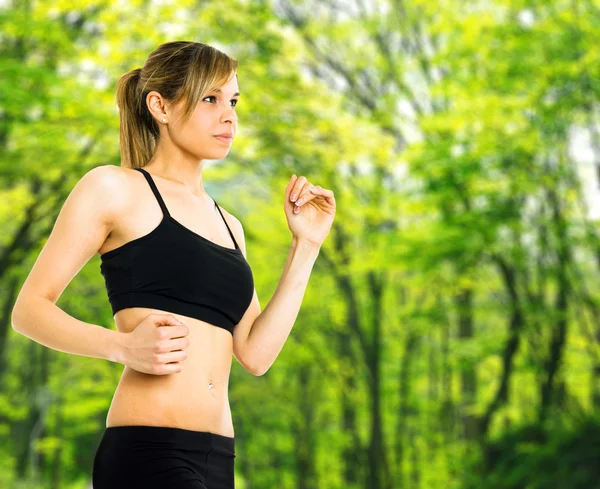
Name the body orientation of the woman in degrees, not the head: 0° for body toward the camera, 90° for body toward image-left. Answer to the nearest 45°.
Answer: approximately 315°
